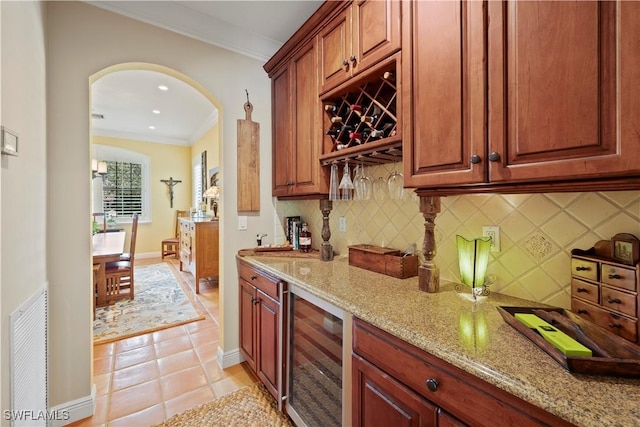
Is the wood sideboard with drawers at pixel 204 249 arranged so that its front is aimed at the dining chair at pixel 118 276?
yes

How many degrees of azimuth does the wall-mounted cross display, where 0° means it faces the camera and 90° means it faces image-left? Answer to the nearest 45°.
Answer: approximately 0°

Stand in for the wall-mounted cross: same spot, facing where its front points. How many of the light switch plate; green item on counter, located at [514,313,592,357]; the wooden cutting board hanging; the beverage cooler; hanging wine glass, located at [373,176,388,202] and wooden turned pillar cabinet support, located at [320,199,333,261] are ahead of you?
6

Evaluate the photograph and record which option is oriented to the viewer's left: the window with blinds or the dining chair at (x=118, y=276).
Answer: the dining chair

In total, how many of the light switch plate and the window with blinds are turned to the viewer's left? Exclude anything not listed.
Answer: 0

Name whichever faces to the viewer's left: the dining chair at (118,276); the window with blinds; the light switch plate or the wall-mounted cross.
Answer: the dining chair

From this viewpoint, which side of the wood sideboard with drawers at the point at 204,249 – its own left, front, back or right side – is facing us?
left

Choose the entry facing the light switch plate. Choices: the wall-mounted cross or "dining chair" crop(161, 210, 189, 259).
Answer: the wall-mounted cross

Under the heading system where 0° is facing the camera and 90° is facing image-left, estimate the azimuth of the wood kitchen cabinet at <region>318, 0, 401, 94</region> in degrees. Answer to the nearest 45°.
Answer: approximately 45°

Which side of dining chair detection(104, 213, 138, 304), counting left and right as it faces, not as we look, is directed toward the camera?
left

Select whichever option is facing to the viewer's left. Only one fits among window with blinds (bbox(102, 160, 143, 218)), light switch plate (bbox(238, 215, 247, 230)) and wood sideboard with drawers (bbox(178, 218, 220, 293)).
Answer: the wood sideboard with drawers

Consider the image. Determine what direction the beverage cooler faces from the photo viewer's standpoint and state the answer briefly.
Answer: facing the viewer and to the left of the viewer

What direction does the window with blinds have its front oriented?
toward the camera

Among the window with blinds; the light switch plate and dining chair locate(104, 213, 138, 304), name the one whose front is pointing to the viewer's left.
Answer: the dining chair

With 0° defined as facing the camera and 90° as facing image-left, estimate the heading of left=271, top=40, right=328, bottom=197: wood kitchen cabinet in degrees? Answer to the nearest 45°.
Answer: approximately 45°

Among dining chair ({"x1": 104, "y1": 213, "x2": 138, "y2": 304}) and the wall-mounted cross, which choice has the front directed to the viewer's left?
the dining chair

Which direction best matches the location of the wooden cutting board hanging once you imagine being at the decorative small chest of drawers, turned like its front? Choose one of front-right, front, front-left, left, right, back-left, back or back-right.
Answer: front-right

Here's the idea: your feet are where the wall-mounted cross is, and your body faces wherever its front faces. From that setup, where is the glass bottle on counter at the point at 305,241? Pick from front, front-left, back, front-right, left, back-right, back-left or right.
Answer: front

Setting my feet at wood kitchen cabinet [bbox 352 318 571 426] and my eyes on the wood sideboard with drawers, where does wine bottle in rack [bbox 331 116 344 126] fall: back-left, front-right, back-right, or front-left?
front-right

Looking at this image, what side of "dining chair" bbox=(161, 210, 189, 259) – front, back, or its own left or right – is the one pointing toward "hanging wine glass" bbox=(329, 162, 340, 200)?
left
